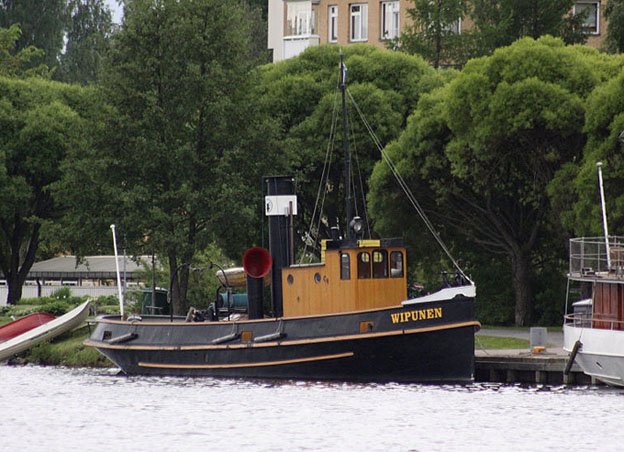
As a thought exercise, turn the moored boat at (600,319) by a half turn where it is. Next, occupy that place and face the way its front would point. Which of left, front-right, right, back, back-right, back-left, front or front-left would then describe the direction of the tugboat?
front

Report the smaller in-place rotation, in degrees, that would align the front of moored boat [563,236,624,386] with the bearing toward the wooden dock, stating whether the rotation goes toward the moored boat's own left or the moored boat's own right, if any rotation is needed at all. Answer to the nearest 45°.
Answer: approximately 180°

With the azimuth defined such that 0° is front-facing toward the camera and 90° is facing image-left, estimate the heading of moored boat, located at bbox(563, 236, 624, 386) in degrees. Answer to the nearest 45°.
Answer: approximately 270°
